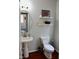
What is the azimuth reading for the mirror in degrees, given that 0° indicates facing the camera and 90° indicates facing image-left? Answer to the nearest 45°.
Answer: approximately 315°
